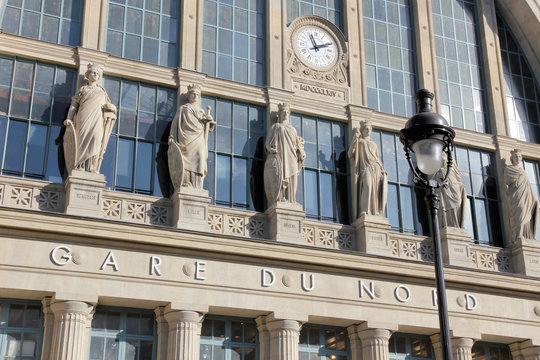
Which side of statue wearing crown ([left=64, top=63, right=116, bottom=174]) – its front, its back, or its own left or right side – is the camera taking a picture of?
front

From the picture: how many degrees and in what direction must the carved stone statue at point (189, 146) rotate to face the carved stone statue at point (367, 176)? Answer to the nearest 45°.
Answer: approximately 45° to its left

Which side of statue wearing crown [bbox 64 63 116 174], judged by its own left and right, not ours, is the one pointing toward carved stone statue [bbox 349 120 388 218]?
left

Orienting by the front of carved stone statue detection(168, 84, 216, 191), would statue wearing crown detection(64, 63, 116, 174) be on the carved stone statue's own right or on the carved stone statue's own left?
on the carved stone statue's own right

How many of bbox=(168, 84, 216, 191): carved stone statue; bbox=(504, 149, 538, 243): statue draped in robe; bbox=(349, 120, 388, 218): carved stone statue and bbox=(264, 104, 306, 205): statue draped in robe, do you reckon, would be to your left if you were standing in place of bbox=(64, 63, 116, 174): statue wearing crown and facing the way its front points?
4

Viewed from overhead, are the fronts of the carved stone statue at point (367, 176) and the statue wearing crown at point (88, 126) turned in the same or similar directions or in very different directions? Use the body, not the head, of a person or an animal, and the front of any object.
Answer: same or similar directions

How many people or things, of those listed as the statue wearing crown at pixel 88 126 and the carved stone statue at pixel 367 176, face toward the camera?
2

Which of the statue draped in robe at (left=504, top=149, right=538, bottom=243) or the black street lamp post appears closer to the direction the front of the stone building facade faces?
the black street lamp post

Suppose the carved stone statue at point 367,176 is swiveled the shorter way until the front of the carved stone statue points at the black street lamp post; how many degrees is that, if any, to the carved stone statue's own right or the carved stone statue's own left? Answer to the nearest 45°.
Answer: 0° — it already faces it

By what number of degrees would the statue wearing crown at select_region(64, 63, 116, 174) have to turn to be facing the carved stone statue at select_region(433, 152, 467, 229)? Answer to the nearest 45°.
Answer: approximately 90° to its left

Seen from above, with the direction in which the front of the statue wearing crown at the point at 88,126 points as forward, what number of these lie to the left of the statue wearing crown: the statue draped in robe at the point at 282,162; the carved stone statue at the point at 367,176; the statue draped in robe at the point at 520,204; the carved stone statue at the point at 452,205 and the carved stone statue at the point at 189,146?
5

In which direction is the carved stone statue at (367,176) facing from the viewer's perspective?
toward the camera

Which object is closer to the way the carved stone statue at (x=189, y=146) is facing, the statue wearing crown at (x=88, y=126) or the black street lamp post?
the black street lamp post

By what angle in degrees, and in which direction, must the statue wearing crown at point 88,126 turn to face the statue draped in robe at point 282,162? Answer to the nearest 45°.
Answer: approximately 90° to its left
